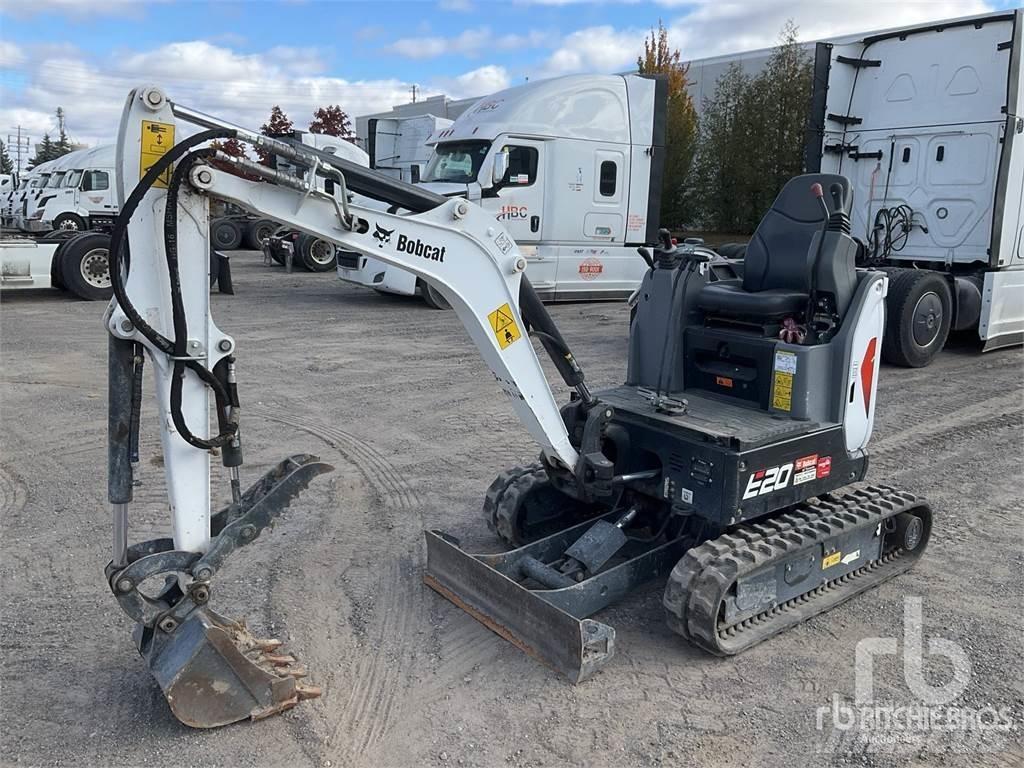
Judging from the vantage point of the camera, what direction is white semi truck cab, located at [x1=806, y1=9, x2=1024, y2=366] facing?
facing away from the viewer and to the right of the viewer

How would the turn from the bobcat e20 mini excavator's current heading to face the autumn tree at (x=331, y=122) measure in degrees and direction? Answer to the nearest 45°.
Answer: approximately 135° to its right

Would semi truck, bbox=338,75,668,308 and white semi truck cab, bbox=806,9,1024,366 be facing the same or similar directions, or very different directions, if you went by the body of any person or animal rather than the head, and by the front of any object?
very different directions

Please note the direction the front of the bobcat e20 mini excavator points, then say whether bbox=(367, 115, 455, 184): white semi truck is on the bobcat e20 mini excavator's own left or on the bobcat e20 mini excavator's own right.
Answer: on the bobcat e20 mini excavator's own right

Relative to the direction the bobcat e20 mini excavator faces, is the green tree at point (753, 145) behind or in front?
behind

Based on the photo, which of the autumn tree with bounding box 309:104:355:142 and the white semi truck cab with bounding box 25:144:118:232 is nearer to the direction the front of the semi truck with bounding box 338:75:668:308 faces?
the white semi truck cab

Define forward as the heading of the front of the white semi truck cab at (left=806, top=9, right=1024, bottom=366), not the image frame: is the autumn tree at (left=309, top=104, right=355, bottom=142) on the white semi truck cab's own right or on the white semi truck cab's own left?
on the white semi truck cab's own left

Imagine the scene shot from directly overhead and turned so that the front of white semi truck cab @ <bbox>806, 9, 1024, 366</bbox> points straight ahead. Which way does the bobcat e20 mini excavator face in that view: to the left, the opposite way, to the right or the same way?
the opposite way

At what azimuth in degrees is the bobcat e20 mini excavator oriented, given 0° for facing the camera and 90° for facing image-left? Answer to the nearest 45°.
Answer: approximately 45°

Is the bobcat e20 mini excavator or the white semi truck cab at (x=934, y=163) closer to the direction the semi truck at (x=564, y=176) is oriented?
the bobcat e20 mini excavator

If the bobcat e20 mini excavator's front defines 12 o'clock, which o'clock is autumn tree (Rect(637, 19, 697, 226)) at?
The autumn tree is roughly at 5 o'clock from the bobcat e20 mini excavator.

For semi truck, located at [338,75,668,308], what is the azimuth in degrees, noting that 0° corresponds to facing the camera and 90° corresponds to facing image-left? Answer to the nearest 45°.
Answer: approximately 45°
